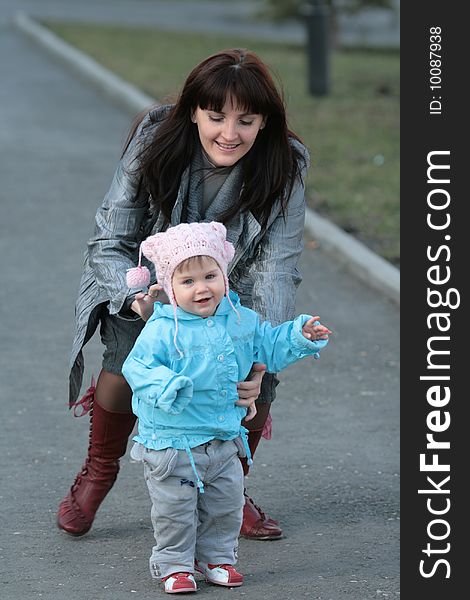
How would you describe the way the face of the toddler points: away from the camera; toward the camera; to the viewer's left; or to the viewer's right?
toward the camera

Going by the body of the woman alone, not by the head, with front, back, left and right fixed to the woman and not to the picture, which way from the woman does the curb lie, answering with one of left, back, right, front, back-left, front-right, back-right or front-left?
back

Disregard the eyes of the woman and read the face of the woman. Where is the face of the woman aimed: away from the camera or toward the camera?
toward the camera

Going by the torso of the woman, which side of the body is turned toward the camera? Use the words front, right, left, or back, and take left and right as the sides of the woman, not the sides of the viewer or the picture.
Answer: front
